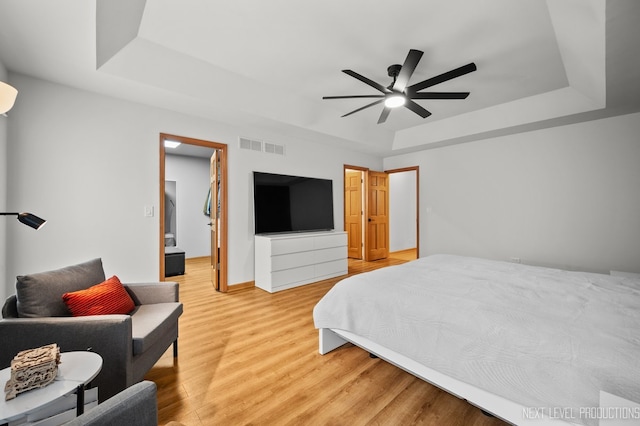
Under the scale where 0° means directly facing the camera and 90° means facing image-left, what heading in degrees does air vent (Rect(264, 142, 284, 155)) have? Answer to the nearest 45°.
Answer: approximately 315°

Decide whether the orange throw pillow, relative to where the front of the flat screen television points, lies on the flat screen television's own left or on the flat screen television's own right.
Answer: on the flat screen television's own right

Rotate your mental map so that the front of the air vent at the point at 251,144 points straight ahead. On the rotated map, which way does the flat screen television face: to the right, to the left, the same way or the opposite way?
the same way

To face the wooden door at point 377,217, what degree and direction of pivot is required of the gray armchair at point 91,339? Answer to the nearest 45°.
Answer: approximately 45° to its left

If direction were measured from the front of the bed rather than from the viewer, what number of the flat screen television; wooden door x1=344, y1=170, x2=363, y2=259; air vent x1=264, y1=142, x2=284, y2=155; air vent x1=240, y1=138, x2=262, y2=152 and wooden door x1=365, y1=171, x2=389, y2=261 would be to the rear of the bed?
0

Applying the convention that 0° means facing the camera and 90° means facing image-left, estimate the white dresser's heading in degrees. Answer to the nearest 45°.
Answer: approximately 315°

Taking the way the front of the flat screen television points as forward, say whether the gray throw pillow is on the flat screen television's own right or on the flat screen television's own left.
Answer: on the flat screen television's own right

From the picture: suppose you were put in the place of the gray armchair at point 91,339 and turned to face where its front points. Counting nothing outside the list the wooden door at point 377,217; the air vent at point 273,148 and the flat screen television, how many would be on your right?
0

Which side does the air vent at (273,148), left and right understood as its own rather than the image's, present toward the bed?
front

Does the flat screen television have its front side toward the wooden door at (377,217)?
no

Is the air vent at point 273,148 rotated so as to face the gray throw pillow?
no

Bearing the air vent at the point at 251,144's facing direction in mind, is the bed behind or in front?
in front

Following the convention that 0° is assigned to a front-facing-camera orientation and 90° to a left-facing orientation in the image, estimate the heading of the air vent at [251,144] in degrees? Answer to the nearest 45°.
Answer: approximately 315°

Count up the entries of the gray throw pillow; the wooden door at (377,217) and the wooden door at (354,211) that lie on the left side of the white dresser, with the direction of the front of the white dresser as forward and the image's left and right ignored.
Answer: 2
